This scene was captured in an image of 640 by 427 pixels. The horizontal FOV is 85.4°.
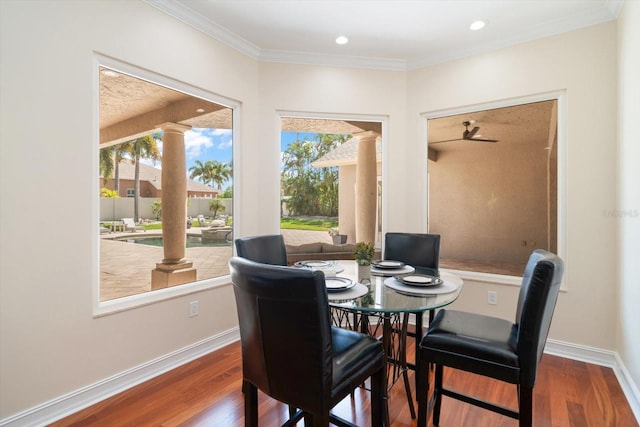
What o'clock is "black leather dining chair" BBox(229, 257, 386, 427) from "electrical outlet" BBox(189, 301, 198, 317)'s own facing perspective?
The black leather dining chair is roughly at 1 o'clock from the electrical outlet.

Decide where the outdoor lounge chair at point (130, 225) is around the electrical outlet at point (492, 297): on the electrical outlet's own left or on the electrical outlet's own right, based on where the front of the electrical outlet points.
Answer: on the electrical outlet's own right

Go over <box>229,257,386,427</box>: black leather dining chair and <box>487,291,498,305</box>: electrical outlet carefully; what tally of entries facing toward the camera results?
1

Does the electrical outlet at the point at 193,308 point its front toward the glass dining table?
yes

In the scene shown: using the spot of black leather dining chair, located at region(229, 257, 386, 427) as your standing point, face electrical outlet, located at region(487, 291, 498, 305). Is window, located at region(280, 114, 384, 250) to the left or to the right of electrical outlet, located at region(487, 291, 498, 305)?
left

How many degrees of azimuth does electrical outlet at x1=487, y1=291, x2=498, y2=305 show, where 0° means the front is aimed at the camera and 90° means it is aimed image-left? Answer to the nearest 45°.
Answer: approximately 0°

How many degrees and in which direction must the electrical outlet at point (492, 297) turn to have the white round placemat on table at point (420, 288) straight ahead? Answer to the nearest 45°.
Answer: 0° — it already faces it

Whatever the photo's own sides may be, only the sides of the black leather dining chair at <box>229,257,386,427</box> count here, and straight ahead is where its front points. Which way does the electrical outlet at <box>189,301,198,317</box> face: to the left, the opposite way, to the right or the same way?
to the right

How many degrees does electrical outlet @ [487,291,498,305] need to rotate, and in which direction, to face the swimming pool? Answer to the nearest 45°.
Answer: approximately 45° to its right

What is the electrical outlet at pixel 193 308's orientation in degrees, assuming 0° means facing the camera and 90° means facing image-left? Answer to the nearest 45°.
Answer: approximately 315°

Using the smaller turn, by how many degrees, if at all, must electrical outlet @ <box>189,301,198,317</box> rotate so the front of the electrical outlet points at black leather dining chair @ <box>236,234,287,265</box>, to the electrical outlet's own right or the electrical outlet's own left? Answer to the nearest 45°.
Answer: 0° — it already faces it

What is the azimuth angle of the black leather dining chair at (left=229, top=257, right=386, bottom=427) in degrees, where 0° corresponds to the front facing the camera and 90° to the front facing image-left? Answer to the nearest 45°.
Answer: approximately 225°
